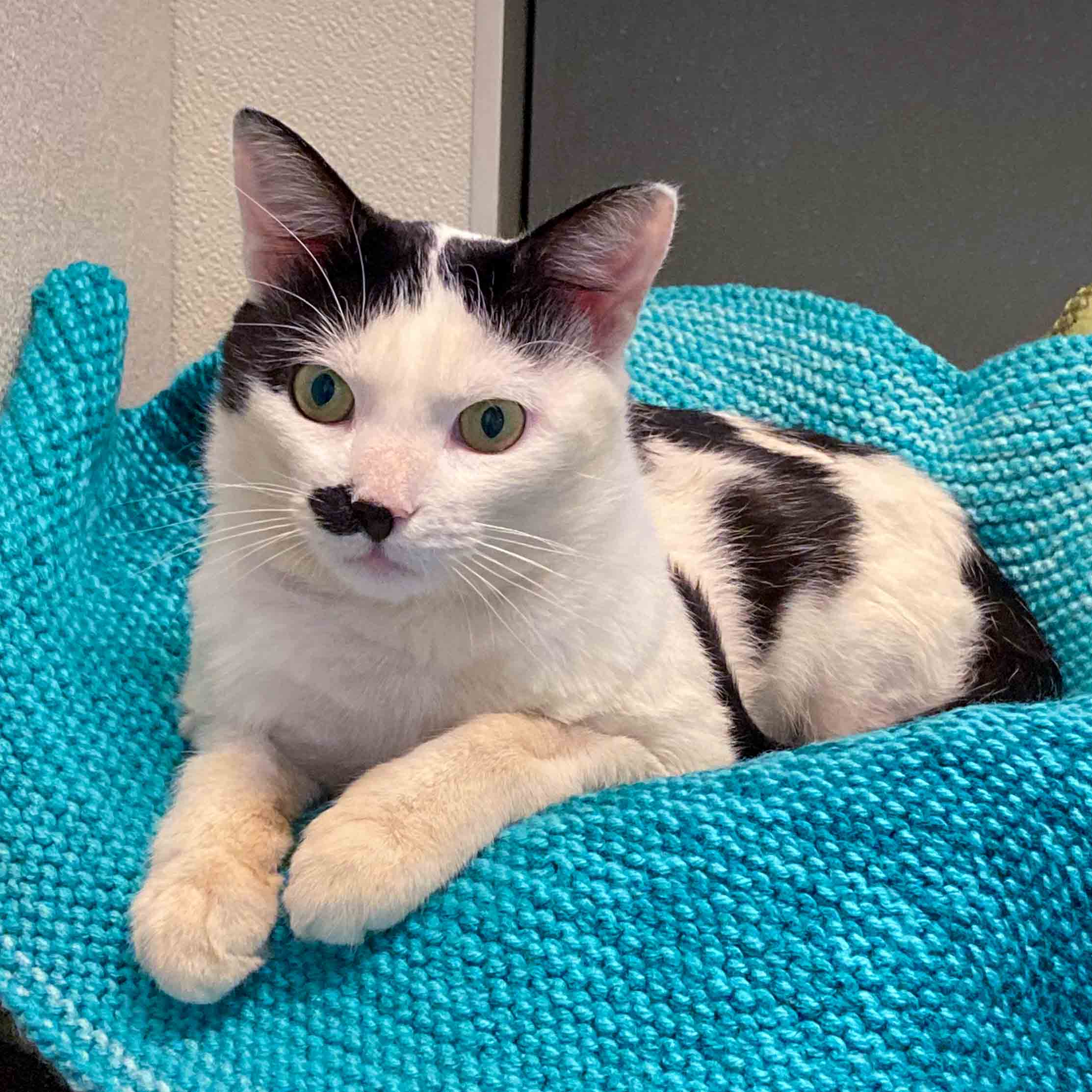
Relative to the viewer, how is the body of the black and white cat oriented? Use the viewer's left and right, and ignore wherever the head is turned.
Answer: facing the viewer and to the left of the viewer
